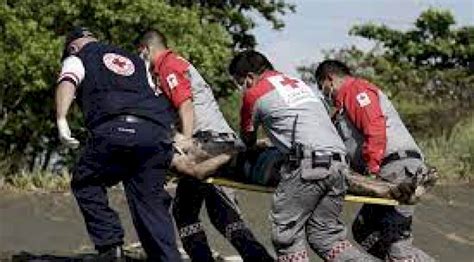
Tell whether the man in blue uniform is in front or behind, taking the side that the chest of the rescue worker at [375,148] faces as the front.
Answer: in front

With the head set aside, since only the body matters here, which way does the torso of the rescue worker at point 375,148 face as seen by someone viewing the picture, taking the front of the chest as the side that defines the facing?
to the viewer's left

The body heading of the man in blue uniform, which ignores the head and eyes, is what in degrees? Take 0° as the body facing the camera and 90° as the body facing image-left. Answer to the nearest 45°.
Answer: approximately 135°

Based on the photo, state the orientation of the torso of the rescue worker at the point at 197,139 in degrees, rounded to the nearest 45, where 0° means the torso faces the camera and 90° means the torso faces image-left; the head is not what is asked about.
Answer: approximately 90°

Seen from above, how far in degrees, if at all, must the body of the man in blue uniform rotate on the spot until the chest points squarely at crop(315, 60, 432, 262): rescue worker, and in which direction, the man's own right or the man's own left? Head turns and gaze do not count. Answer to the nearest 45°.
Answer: approximately 135° to the man's own right

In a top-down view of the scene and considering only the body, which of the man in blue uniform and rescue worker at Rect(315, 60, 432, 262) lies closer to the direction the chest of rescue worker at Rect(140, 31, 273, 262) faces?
the man in blue uniform

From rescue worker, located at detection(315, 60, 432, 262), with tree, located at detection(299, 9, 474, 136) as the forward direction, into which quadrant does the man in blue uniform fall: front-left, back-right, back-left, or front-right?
back-left

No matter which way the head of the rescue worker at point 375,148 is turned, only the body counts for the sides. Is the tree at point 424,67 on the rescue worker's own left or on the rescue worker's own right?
on the rescue worker's own right

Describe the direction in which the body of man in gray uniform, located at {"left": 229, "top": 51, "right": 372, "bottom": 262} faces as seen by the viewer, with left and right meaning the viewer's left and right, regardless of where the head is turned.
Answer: facing away from the viewer and to the left of the viewer

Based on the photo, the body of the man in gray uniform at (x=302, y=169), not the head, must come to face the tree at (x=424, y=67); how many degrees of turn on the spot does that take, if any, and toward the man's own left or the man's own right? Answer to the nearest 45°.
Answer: approximately 45° to the man's own right
